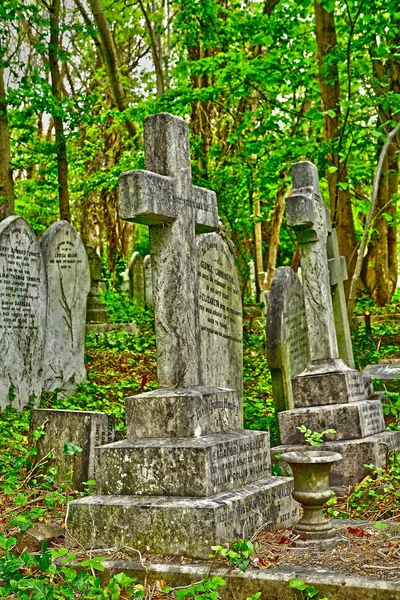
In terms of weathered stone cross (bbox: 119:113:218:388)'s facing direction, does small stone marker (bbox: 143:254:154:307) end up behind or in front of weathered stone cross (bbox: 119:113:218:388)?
behind

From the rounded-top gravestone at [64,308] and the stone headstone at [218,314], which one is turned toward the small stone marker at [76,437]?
the rounded-top gravestone

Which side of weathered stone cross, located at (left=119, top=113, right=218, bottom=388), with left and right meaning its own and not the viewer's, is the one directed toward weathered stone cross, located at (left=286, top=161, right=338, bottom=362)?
left

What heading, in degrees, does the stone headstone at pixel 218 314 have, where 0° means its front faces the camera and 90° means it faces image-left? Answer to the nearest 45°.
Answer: approximately 315°

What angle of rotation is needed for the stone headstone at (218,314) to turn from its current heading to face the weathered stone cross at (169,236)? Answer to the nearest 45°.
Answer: approximately 45° to its right

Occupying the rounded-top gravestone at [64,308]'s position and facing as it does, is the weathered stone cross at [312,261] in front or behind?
in front
